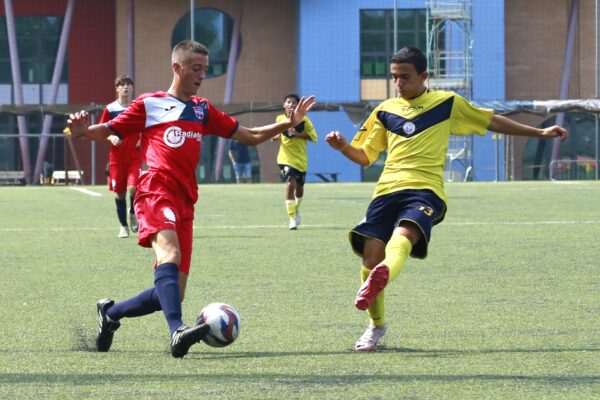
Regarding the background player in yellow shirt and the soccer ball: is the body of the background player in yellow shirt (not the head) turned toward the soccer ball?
yes

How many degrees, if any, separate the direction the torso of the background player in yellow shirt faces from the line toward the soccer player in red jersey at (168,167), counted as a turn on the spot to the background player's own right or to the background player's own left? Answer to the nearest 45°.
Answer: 0° — they already face them

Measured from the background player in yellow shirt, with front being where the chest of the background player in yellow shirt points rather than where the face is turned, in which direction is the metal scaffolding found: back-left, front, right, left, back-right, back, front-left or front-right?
back

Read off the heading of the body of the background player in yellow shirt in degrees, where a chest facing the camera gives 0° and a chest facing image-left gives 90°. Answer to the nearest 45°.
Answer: approximately 0°

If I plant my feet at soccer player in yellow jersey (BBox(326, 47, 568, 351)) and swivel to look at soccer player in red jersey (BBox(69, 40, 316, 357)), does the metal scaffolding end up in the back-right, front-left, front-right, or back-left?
back-right

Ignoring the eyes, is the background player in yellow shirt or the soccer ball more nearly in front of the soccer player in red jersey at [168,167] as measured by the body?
the soccer ball

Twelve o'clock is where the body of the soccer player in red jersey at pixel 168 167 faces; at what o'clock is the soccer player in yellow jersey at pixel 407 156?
The soccer player in yellow jersey is roughly at 10 o'clock from the soccer player in red jersey.

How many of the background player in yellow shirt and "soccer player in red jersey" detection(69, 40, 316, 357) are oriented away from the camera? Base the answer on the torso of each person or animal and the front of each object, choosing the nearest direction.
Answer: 0

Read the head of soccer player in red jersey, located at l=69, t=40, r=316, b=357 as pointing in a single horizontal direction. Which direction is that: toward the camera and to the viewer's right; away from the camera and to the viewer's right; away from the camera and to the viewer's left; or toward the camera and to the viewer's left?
toward the camera and to the viewer's right
